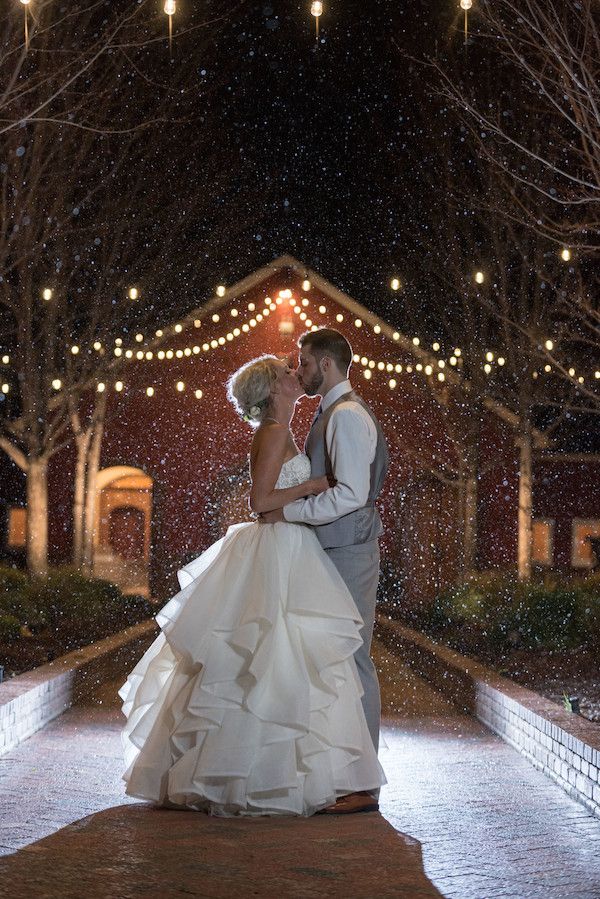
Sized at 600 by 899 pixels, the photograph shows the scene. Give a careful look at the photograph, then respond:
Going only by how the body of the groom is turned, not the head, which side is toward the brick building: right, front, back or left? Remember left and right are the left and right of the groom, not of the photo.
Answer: right

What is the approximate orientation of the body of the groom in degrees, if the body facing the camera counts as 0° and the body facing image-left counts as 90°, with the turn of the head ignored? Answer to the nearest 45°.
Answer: approximately 90°

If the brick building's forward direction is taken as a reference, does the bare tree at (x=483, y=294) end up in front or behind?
in front

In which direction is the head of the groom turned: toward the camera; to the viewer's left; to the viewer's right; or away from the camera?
to the viewer's left

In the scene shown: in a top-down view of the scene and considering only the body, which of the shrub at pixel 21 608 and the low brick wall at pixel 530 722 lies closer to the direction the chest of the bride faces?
the low brick wall

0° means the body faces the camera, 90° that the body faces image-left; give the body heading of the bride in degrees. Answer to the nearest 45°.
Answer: approximately 270°

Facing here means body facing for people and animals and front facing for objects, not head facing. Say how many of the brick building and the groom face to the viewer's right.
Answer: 0

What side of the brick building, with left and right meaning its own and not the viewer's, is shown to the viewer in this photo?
front

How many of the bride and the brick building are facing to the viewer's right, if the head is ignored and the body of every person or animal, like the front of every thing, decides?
1

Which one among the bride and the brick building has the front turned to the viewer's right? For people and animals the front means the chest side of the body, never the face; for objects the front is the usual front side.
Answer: the bride

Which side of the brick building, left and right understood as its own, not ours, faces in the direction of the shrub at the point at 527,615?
front

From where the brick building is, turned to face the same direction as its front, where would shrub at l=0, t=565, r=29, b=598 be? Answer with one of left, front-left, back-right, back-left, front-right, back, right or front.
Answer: front

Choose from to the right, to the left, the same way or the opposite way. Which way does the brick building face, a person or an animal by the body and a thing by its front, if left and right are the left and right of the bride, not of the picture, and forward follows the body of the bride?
to the right

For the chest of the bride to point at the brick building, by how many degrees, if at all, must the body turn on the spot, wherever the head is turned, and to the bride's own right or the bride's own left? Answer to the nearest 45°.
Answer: approximately 90° to the bride's own left

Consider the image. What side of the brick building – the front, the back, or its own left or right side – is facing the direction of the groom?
front
